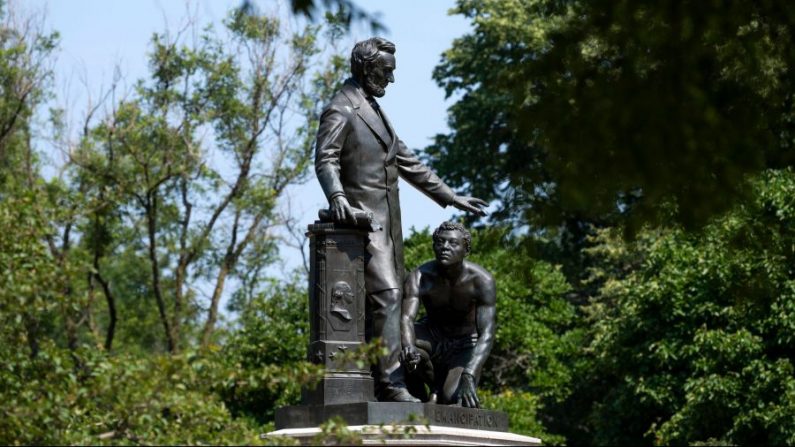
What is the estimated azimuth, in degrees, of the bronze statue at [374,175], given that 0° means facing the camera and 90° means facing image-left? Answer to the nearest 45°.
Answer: approximately 315°

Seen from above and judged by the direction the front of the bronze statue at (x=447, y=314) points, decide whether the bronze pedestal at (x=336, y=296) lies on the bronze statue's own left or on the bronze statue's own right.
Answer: on the bronze statue's own right

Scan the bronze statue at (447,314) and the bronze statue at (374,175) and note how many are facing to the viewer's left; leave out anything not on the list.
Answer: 0

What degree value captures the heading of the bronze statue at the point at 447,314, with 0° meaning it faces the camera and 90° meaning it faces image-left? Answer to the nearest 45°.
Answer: approximately 0°
